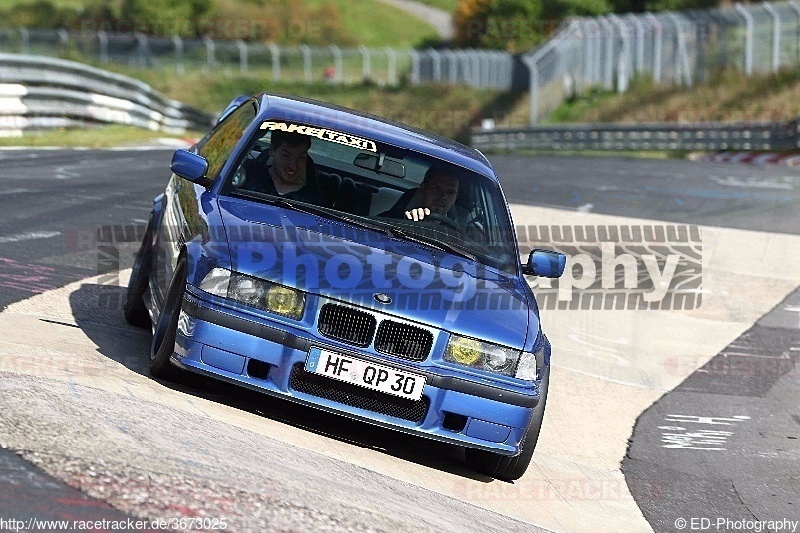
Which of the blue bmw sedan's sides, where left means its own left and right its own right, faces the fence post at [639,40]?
back

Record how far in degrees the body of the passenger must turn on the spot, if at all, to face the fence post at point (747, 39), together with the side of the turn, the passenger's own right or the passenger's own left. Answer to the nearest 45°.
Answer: approximately 135° to the passenger's own left

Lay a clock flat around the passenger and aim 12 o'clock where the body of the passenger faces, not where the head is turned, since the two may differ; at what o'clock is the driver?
The driver is roughly at 9 o'clock from the passenger.

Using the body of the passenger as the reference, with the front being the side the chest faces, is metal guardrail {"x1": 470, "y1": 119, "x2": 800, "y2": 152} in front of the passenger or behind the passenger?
behind

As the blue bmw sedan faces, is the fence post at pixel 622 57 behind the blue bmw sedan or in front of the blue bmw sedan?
behind

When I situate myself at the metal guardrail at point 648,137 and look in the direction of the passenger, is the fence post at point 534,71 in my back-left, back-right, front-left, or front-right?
back-right

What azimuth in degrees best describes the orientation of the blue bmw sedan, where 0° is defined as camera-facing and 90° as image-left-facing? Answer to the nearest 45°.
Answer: approximately 0°

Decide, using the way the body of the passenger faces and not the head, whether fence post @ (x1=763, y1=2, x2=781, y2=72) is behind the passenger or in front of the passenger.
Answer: behind

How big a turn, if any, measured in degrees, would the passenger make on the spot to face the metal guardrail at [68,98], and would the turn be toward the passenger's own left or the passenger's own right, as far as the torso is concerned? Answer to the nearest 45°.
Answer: approximately 180°

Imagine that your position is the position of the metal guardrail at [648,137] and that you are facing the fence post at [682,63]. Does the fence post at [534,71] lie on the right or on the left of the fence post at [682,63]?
left

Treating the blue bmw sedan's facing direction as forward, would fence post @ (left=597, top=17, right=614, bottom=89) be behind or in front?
behind

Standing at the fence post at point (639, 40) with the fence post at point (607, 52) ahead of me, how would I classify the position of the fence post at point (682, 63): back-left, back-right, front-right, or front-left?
back-right

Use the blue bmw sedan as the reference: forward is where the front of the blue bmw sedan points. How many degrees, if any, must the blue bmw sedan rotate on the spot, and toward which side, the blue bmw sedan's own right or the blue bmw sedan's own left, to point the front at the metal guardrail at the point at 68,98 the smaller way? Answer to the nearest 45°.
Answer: approximately 180°
